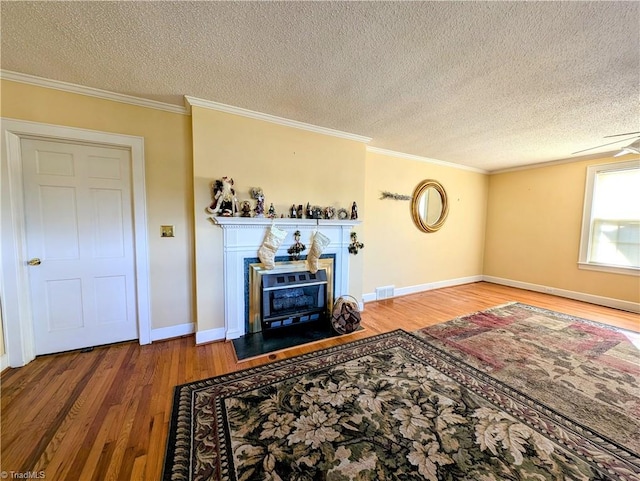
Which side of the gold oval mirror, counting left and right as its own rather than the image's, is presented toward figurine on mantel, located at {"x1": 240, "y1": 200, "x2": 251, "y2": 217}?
right

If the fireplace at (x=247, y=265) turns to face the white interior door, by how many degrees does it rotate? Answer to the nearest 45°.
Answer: approximately 135° to its right

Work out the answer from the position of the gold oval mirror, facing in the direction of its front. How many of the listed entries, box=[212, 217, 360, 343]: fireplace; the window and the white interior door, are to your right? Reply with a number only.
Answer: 2

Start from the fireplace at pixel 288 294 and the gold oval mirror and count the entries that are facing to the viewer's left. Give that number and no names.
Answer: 0

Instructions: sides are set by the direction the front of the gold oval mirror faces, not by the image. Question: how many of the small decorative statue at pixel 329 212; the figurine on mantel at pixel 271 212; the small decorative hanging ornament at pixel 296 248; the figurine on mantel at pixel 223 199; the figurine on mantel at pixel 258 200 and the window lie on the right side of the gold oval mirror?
5

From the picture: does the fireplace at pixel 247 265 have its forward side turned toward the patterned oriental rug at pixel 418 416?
yes

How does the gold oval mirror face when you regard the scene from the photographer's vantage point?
facing the viewer and to the right of the viewer

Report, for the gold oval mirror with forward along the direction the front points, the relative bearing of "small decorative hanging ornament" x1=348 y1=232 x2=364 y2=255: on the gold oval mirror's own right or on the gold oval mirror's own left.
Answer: on the gold oval mirror's own right

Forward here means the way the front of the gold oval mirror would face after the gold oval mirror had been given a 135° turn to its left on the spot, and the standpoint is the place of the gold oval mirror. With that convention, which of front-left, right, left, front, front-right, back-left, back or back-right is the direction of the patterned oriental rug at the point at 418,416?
back

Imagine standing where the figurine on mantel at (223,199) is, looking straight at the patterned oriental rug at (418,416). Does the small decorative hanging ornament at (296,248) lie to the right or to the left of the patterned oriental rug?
left

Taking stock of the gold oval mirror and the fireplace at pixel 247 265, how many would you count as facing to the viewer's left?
0

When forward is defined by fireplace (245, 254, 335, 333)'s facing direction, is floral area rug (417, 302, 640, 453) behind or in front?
in front

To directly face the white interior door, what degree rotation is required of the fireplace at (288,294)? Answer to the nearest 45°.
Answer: approximately 135° to its right

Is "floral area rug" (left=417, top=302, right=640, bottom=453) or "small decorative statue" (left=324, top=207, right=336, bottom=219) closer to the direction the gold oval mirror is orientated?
the floral area rug

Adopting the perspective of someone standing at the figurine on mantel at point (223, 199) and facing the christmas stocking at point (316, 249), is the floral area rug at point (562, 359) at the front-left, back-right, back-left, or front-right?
front-right
